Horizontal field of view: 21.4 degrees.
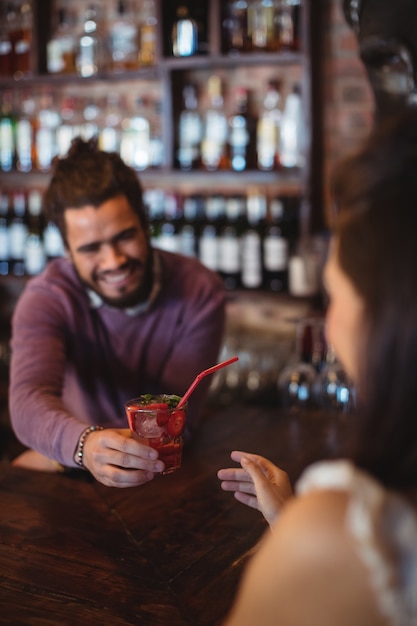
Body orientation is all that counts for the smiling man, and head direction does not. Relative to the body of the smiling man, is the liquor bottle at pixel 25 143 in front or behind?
behind

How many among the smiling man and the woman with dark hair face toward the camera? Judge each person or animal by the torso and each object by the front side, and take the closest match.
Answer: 1

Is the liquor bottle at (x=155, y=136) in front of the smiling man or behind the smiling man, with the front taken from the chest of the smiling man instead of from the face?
behind

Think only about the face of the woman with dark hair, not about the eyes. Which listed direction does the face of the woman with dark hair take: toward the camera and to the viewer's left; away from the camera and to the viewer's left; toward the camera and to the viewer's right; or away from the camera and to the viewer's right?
away from the camera and to the viewer's left

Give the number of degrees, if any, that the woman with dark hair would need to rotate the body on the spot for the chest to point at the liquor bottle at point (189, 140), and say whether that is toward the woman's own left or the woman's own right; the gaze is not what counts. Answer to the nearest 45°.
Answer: approximately 45° to the woman's own right

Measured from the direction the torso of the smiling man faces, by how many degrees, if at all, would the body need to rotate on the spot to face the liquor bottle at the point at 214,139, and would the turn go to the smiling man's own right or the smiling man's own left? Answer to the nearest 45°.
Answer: approximately 180°

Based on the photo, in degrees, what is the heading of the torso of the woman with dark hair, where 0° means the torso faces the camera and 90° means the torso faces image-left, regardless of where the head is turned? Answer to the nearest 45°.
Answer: approximately 135°

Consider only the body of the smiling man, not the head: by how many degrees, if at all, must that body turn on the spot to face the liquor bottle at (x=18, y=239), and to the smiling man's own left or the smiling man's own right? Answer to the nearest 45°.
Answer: approximately 180°

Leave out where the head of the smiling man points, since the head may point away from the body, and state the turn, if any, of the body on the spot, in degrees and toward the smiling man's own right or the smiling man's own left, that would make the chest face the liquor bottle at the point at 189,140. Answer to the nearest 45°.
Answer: approximately 180°
